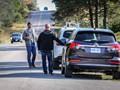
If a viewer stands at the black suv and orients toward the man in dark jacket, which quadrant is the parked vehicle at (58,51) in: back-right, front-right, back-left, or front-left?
front-right

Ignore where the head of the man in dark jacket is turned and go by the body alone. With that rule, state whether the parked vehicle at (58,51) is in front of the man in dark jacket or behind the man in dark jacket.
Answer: in front

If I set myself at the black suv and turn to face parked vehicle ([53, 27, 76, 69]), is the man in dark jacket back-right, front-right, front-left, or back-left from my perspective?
front-left

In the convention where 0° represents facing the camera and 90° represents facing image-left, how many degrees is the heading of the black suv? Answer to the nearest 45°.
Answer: approximately 180°

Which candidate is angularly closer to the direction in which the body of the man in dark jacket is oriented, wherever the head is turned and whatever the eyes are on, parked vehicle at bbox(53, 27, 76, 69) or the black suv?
the parked vehicle
